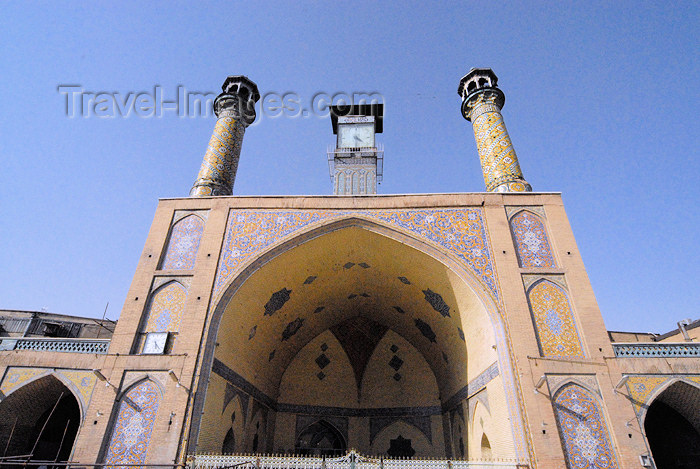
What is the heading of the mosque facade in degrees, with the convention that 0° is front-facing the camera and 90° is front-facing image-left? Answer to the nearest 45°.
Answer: approximately 0°
